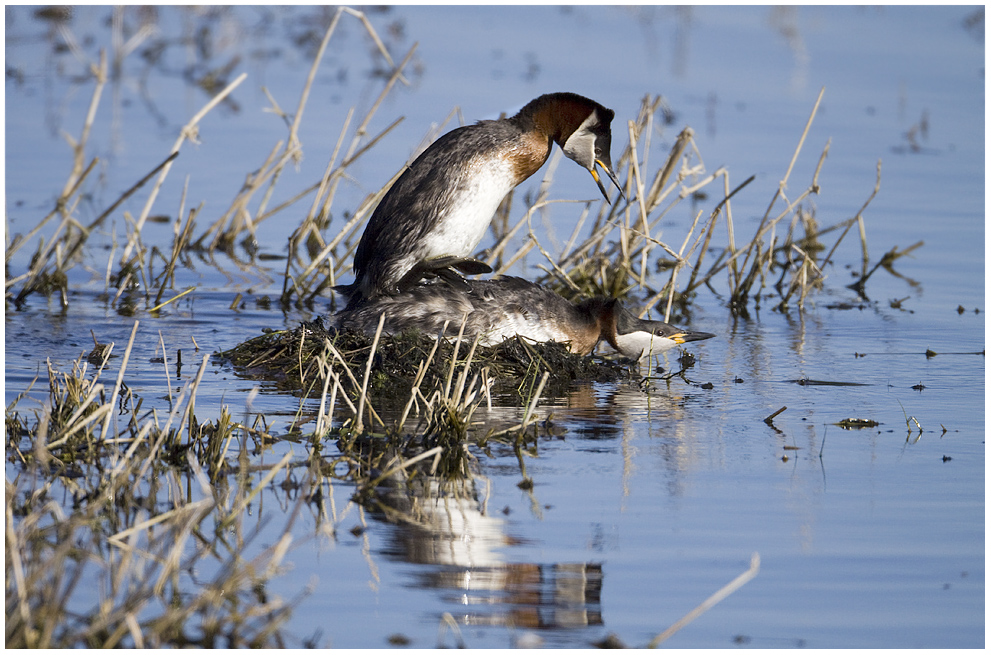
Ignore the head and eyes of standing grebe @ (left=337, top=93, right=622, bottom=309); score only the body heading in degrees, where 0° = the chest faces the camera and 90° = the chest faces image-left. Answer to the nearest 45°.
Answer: approximately 270°

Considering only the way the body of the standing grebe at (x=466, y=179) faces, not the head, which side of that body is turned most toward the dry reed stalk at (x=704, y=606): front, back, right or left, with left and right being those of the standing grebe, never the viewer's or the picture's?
right

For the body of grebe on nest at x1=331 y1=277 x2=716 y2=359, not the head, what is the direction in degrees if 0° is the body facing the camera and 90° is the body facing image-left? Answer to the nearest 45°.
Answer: approximately 270°

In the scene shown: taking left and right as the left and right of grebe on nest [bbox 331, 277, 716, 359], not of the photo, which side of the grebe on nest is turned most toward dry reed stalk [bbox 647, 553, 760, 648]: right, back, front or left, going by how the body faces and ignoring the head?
right
